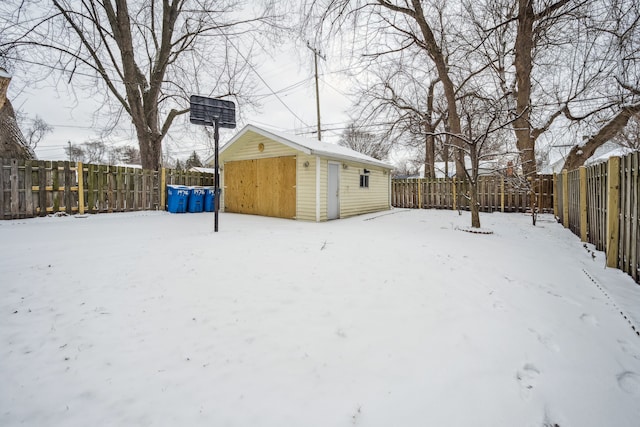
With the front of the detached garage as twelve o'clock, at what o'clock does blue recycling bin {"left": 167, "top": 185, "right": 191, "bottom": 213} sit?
The blue recycling bin is roughly at 2 o'clock from the detached garage.

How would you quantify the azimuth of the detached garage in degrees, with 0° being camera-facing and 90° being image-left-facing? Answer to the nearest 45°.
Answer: approximately 45°

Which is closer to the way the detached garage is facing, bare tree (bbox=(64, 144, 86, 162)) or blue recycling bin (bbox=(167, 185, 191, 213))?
the blue recycling bin

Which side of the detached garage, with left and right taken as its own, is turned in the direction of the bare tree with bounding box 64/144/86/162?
right

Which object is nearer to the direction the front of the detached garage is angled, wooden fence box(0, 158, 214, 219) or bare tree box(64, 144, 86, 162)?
the wooden fence

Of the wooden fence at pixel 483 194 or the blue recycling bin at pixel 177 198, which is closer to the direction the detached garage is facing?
the blue recycling bin
